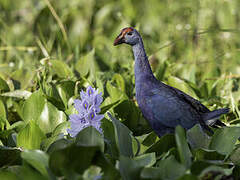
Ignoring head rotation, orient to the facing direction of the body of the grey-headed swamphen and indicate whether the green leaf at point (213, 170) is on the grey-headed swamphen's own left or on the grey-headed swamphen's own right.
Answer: on the grey-headed swamphen's own left

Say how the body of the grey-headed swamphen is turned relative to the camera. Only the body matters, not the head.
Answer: to the viewer's left

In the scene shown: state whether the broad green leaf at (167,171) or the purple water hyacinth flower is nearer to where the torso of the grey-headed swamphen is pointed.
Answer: the purple water hyacinth flower

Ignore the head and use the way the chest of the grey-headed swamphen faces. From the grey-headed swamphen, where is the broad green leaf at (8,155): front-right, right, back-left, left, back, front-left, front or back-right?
front-left

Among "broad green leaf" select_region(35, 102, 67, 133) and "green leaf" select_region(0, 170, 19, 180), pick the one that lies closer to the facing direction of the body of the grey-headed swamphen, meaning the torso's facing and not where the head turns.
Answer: the broad green leaf

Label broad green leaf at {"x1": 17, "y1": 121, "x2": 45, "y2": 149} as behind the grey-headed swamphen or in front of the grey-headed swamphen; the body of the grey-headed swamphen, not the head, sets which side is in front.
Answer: in front

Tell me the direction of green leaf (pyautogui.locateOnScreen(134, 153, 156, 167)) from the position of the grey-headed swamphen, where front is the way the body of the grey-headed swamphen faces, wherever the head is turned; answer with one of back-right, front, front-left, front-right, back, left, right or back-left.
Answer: left

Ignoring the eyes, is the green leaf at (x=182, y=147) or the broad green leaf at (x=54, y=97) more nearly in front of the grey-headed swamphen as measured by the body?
the broad green leaf

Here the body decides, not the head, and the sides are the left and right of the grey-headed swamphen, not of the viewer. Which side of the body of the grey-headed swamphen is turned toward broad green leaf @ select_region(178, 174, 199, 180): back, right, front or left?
left

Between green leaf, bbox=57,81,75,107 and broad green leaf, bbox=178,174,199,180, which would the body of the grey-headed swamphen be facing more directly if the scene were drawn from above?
the green leaf

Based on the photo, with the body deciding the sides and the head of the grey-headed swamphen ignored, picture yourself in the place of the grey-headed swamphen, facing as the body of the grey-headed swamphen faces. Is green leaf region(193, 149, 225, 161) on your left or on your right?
on your left

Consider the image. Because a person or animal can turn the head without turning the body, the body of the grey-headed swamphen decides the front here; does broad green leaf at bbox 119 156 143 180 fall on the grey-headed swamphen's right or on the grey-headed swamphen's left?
on the grey-headed swamphen's left

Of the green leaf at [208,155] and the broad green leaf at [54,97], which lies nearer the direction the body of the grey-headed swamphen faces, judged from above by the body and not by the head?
the broad green leaf
